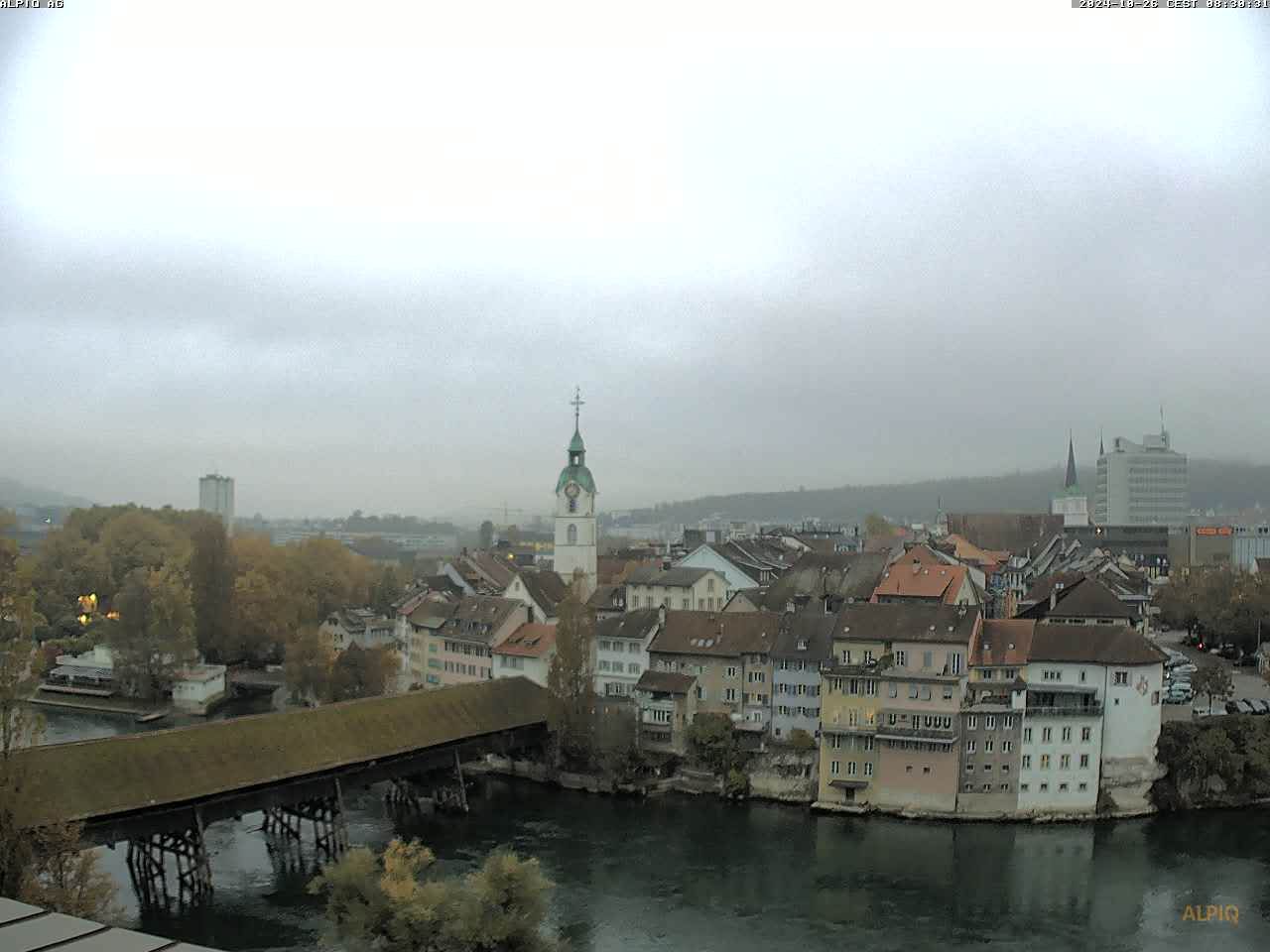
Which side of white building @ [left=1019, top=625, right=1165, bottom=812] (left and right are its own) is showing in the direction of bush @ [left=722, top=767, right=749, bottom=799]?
right

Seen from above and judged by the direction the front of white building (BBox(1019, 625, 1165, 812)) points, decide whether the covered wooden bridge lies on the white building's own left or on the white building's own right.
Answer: on the white building's own right

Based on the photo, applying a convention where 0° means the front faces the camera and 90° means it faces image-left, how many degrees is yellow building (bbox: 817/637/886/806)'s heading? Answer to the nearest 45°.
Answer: approximately 0°

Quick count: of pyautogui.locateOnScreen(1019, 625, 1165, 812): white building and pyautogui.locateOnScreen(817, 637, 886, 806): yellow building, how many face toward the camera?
2

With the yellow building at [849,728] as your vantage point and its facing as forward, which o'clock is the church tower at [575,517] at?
The church tower is roughly at 5 o'clock from the yellow building.

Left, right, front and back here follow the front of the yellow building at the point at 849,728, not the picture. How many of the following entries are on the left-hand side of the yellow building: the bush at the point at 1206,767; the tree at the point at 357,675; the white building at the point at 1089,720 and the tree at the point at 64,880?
2

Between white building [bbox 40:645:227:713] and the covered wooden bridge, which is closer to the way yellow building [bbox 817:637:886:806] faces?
the covered wooden bridge

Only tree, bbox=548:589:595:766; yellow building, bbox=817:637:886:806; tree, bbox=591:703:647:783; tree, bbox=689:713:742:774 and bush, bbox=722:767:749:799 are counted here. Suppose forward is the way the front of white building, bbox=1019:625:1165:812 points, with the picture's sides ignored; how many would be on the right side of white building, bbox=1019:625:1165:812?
5

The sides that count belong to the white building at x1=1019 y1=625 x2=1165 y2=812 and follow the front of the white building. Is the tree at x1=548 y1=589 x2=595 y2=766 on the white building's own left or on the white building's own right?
on the white building's own right

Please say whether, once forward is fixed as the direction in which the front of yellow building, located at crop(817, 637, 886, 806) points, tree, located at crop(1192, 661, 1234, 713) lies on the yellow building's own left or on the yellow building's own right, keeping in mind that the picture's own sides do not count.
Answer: on the yellow building's own left

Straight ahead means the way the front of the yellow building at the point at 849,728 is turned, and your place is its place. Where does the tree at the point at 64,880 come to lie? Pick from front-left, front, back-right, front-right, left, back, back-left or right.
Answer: front-right
